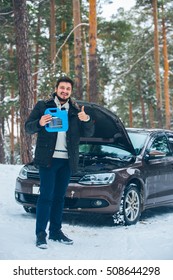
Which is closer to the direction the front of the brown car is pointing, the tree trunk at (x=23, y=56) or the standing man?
the standing man

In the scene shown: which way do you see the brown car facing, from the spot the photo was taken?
facing the viewer and to the left of the viewer

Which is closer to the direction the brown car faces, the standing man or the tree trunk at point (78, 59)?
the standing man

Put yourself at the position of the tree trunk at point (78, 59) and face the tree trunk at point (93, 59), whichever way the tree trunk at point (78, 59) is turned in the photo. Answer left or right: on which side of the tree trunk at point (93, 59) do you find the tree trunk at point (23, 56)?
right

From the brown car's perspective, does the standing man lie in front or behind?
in front

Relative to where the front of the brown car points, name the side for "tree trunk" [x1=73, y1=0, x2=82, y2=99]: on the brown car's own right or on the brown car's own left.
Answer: on the brown car's own right

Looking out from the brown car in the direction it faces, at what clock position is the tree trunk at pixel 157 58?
The tree trunk is roughly at 5 o'clock from the brown car.

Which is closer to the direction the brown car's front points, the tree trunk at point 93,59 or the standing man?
the standing man

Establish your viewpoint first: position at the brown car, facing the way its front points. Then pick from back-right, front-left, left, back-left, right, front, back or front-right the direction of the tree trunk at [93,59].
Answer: back-right

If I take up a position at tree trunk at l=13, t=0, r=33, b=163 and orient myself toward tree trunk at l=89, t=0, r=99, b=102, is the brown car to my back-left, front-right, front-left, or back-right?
back-right
